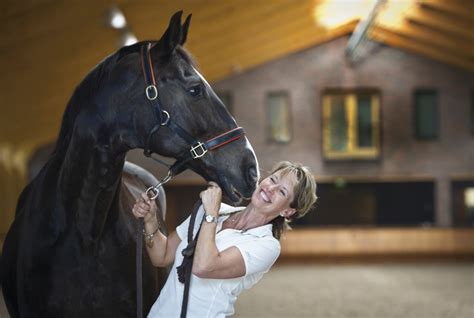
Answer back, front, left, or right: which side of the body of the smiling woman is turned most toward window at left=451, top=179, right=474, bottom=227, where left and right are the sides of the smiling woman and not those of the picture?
back

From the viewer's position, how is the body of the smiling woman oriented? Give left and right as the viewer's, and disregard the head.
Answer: facing the viewer and to the left of the viewer

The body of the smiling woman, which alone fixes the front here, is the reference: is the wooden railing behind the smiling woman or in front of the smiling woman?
behind

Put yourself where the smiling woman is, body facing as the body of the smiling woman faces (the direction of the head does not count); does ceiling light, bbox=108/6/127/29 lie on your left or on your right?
on your right

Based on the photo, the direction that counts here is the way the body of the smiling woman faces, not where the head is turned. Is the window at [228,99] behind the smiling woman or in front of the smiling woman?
behind

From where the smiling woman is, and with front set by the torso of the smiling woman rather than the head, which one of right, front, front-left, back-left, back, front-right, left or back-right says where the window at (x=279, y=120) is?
back-right

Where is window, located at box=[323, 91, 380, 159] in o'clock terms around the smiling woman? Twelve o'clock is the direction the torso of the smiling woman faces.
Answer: The window is roughly at 5 o'clock from the smiling woman.

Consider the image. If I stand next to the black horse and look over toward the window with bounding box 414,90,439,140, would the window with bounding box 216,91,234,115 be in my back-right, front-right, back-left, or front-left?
front-left

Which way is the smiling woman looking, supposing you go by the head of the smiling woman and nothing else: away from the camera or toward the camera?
toward the camera
